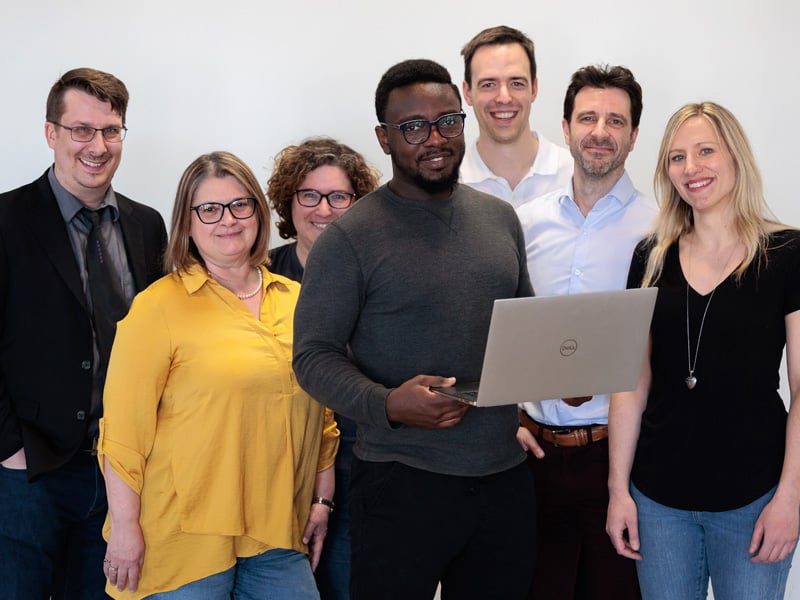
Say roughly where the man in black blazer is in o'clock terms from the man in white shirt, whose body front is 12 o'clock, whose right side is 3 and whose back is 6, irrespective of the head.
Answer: The man in black blazer is roughly at 2 o'clock from the man in white shirt.

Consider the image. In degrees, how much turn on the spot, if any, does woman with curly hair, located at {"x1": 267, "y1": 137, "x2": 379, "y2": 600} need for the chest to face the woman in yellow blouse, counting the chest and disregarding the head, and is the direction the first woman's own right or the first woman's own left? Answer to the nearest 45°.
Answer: approximately 45° to the first woman's own right

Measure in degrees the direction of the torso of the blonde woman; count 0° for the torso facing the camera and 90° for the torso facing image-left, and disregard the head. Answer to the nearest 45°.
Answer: approximately 0°

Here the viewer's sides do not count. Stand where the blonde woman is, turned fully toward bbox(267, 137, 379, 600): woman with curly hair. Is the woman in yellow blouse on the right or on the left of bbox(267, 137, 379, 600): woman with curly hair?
left

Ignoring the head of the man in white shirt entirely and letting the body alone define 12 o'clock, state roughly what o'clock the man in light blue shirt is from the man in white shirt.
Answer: The man in light blue shirt is roughly at 11 o'clock from the man in white shirt.

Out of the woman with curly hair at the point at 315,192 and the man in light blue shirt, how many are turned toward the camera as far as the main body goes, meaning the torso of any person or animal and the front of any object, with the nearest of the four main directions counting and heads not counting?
2

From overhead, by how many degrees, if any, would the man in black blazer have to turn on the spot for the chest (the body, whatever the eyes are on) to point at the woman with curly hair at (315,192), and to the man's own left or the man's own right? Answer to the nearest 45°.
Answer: approximately 45° to the man's own left
